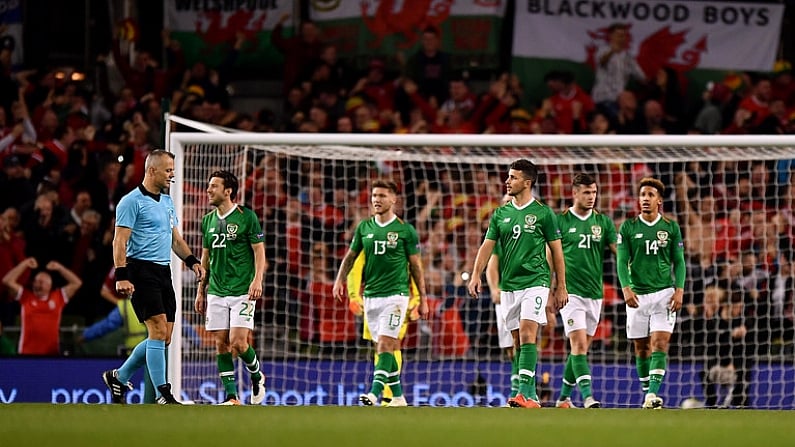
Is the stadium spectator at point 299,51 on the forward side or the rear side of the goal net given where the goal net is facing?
on the rear side

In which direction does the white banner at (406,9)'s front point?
toward the camera

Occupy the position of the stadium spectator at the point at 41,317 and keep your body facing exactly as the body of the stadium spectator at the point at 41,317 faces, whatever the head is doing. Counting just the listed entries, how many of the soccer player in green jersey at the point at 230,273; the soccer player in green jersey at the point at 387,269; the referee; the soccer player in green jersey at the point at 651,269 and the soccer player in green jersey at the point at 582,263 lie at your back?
0

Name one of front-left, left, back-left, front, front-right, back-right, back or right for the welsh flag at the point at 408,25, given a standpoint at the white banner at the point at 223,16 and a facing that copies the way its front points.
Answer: left

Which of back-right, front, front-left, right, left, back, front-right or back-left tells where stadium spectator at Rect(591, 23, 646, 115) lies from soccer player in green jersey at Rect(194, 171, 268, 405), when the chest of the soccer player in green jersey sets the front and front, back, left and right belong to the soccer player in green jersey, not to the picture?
back

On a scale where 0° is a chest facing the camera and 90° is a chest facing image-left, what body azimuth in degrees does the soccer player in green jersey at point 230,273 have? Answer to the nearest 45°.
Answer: approximately 45°

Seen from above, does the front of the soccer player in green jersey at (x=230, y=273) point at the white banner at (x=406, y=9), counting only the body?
no

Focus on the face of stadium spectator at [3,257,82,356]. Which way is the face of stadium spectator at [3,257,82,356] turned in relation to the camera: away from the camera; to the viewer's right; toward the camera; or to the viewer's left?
toward the camera

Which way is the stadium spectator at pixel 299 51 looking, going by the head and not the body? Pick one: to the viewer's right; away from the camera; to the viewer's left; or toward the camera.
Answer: toward the camera

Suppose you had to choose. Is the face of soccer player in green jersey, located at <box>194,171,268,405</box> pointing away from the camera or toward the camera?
toward the camera

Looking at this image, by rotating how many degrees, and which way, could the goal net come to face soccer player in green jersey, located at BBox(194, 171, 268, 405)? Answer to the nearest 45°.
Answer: approximately 45° to its right

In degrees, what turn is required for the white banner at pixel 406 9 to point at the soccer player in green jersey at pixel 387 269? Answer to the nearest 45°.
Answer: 0° — it already faces them

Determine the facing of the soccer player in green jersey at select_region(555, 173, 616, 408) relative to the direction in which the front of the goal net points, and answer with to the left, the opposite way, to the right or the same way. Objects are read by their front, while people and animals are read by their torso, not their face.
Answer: the same way

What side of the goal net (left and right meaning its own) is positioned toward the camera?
front

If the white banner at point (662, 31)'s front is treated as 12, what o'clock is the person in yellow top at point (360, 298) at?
The person in yellow top is roughly at 1 o'clock from the white banner.

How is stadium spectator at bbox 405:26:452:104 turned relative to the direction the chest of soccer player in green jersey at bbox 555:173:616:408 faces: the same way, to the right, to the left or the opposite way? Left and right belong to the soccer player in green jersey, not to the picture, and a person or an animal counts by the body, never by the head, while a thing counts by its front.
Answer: the same way

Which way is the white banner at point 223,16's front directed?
toward the camera

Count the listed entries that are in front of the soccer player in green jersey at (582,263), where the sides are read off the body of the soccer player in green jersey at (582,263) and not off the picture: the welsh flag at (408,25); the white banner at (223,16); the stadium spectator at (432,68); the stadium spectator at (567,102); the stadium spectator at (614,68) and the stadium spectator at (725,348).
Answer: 0

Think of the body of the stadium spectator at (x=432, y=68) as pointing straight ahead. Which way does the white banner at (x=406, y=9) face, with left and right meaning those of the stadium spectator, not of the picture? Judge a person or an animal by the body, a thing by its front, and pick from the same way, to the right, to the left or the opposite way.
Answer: the same way

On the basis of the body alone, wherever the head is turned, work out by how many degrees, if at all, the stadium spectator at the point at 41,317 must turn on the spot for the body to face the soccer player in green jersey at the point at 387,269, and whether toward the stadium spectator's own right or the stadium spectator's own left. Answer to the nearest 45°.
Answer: approximately 45° to the stadium spectator's own left

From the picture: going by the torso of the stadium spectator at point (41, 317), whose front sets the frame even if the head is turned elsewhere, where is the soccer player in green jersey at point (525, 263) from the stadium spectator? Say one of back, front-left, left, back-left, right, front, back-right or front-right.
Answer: front-left

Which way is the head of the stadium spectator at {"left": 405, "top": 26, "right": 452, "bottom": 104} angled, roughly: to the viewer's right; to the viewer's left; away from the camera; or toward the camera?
toward the camera
